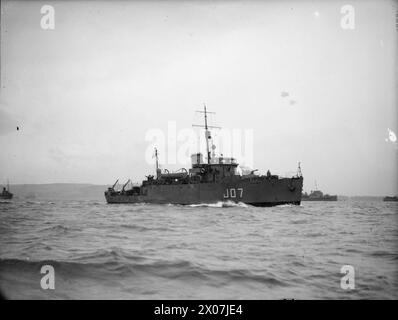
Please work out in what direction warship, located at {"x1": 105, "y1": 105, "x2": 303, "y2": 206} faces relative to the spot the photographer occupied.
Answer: facing to the right of the viewer
